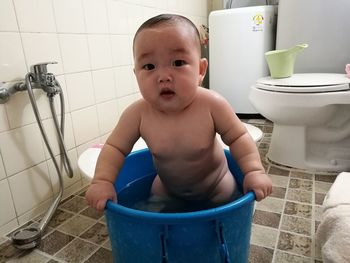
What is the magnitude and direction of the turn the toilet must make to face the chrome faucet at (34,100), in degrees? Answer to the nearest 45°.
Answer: approximately 45° to its left

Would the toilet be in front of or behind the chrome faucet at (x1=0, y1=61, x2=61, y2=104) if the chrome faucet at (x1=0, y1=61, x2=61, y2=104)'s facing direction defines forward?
in front

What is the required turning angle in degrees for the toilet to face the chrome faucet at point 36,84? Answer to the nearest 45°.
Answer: approximately 45° to its left

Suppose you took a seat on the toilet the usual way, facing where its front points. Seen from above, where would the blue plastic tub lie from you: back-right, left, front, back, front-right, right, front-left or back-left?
left

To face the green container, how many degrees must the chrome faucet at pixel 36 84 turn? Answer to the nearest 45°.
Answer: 0° — it already faces it

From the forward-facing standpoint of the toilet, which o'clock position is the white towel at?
The white towel is roughly at 9 o'clock from the toilet.

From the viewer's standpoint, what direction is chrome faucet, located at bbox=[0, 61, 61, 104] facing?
to the viewer's right

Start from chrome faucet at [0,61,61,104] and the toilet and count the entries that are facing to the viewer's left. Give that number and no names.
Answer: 1

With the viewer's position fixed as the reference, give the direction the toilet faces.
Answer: facing to the left of the viewer

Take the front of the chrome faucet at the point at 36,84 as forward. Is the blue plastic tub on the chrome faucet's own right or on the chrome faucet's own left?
on the chrome faucet's own right

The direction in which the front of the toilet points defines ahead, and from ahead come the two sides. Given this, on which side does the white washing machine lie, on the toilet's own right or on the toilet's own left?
on the toilet's own right

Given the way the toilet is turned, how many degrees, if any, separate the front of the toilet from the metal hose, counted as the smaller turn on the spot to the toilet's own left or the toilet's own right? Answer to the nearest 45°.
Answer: approximately 45° to the toilet's own left

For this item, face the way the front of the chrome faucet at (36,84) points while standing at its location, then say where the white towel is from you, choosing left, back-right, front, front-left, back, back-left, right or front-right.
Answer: front-right
